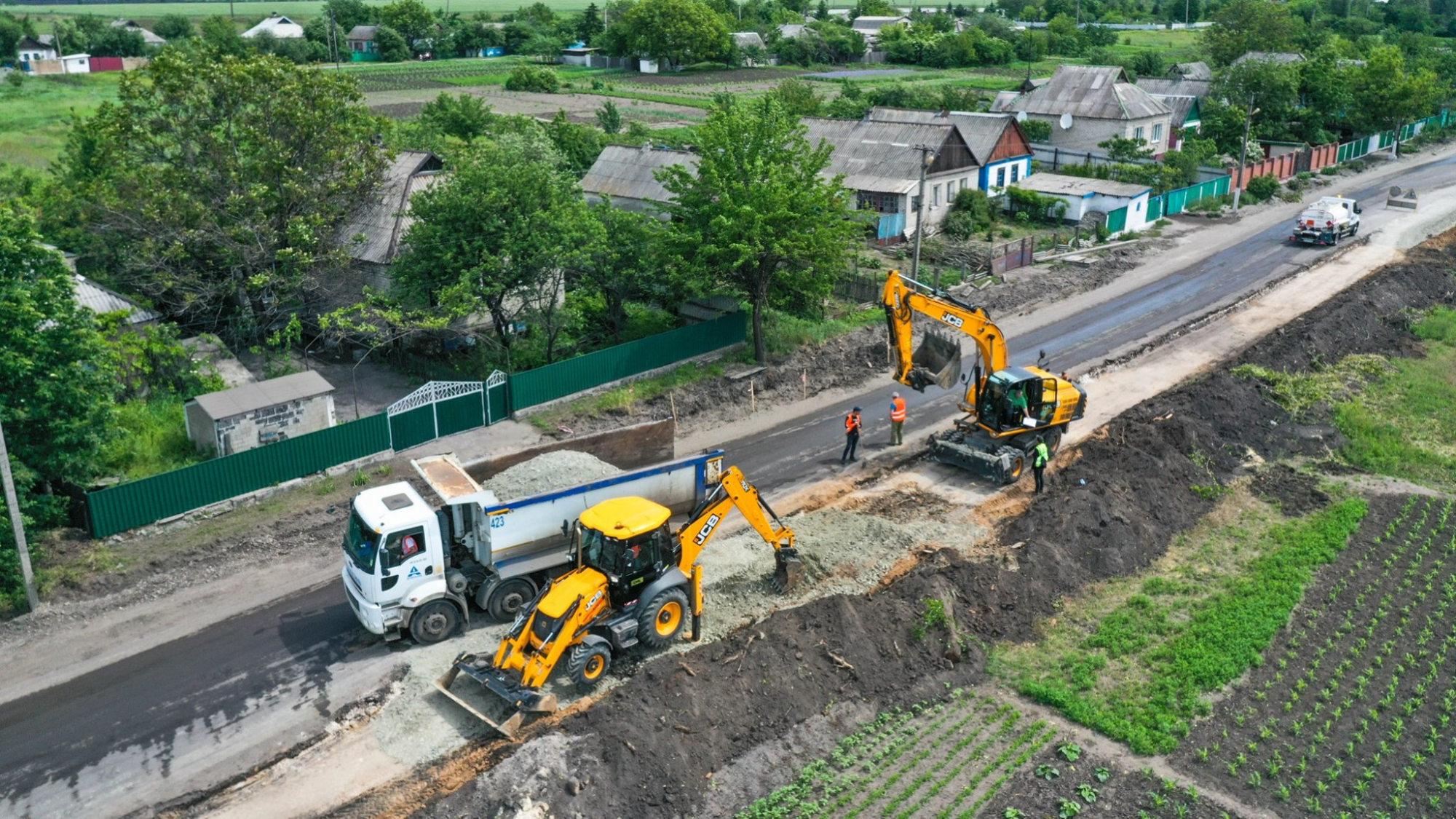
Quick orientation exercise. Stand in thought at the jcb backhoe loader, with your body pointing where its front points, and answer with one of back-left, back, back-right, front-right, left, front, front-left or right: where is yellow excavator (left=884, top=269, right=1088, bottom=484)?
back

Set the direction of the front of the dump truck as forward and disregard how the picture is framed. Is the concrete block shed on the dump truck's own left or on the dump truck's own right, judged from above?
on the dump truck's own right

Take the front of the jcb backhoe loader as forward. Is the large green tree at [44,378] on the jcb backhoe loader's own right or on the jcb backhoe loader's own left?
on the jcb backhoe loader's own right

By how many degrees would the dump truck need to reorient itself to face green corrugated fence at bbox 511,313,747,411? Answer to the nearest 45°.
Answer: approximately 135° to its right

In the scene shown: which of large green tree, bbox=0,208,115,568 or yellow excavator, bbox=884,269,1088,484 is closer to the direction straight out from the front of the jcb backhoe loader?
the large green tree

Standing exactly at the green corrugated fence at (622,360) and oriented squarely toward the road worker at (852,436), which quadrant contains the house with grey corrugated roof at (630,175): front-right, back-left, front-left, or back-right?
back-left

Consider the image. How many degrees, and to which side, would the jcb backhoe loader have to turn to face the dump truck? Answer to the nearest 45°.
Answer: approximately 90° to its right

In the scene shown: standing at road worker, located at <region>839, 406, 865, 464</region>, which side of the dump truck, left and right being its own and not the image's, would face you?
back

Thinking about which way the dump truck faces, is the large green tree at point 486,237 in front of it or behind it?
behind

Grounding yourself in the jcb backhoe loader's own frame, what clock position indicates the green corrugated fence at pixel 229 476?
The green corrugated fence is roughly at 3 o'clock from the jcb backhoe loader.

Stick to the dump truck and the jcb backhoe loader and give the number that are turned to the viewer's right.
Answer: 0

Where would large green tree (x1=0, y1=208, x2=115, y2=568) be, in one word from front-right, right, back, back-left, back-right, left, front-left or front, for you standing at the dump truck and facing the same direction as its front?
right

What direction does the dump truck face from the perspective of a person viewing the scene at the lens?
facing the viewer and to the left of the viewer
